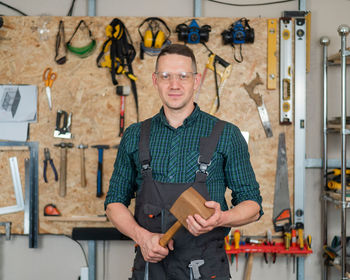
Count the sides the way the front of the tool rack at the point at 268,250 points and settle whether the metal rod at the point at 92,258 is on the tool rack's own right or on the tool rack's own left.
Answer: on the tool rack's own right

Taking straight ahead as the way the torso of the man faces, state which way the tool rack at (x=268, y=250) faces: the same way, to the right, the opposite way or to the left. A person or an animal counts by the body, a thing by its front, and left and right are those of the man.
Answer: the same way

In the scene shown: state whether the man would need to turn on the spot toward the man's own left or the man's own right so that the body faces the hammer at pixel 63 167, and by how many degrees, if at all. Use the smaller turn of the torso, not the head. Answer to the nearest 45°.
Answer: approximately 135° to the man's own right

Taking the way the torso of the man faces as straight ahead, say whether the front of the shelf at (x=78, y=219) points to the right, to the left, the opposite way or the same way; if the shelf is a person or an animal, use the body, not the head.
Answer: the same way

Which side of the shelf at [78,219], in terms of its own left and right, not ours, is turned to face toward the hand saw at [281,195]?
left

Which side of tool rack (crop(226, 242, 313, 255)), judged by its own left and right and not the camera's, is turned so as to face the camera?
front

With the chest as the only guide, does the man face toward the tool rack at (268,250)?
no

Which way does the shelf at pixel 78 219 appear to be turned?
toward the camera

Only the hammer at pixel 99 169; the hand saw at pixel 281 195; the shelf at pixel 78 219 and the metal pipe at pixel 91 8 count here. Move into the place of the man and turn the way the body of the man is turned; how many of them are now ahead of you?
0

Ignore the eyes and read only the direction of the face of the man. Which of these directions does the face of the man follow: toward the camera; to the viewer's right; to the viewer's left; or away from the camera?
toward the camera

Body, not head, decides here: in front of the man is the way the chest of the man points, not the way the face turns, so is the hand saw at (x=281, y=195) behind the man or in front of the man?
behind
